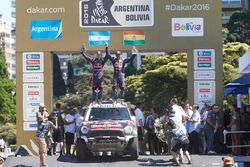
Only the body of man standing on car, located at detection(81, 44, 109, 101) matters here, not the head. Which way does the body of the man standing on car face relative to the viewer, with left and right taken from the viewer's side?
facing the viewer

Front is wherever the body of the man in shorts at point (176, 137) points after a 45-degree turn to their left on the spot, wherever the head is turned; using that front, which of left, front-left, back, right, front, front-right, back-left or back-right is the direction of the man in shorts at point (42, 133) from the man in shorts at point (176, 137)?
front

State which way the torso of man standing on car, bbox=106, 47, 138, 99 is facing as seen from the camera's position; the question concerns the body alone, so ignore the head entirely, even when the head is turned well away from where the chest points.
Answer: toward the camera

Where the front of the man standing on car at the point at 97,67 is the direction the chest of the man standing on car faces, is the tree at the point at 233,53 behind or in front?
behind

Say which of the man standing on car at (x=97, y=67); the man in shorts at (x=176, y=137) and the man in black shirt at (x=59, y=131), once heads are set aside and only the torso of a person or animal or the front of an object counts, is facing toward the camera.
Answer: the man standing on car

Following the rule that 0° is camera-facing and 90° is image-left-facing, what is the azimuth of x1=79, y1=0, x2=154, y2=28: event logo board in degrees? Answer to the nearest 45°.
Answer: approximately 0°

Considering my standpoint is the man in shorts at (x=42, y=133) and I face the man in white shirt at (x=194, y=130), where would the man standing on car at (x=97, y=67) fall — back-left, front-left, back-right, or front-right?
front-left

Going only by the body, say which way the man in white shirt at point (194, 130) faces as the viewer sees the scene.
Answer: to the viewer's left
